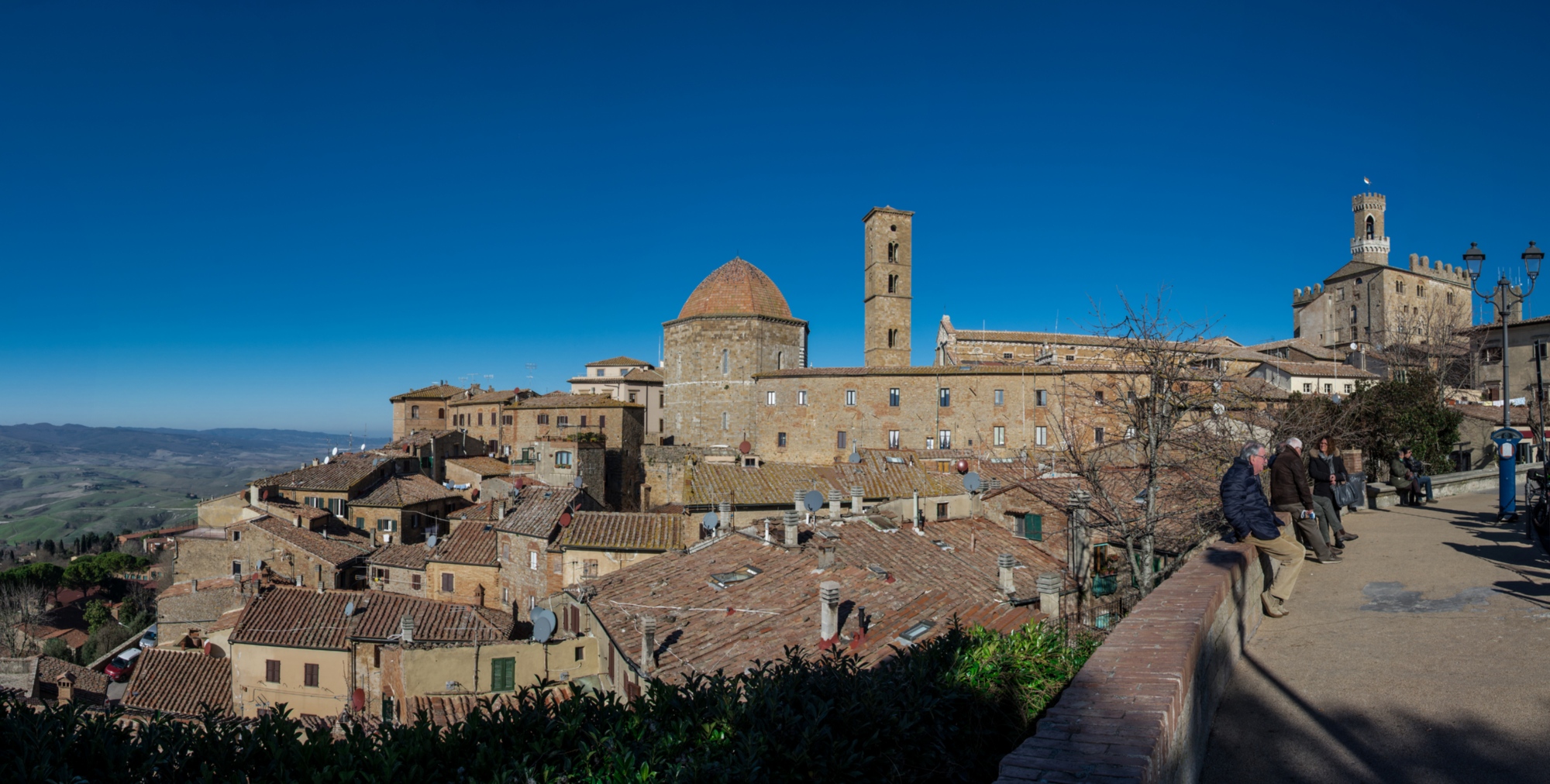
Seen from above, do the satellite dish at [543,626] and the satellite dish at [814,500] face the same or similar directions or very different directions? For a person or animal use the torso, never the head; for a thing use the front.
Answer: same or similar directions

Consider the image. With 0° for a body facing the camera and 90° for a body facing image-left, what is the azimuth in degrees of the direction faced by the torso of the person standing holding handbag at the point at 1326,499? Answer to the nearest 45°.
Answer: approximately 315°

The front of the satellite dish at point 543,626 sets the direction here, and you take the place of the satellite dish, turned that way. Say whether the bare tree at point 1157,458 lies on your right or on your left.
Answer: on your left

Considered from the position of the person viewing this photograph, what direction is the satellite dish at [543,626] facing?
facing the viewer and to the left of the viewer

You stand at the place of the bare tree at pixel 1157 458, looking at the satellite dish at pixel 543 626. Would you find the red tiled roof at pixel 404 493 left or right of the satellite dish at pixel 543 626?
right

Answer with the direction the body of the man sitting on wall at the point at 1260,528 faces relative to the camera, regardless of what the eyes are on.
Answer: to the viewer's right

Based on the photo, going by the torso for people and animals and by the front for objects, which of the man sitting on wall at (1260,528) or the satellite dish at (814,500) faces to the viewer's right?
the man sitting on wall

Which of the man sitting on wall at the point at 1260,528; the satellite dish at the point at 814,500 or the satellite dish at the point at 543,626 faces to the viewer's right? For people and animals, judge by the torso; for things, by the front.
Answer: the man sitting on wall

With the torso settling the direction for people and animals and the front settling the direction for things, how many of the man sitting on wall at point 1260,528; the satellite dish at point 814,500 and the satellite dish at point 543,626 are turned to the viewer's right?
1

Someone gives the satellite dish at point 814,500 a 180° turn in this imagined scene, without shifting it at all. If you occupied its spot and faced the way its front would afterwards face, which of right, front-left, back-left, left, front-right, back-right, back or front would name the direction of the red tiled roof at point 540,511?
left

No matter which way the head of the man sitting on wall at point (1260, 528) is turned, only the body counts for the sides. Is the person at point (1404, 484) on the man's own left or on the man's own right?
on the man's own left
